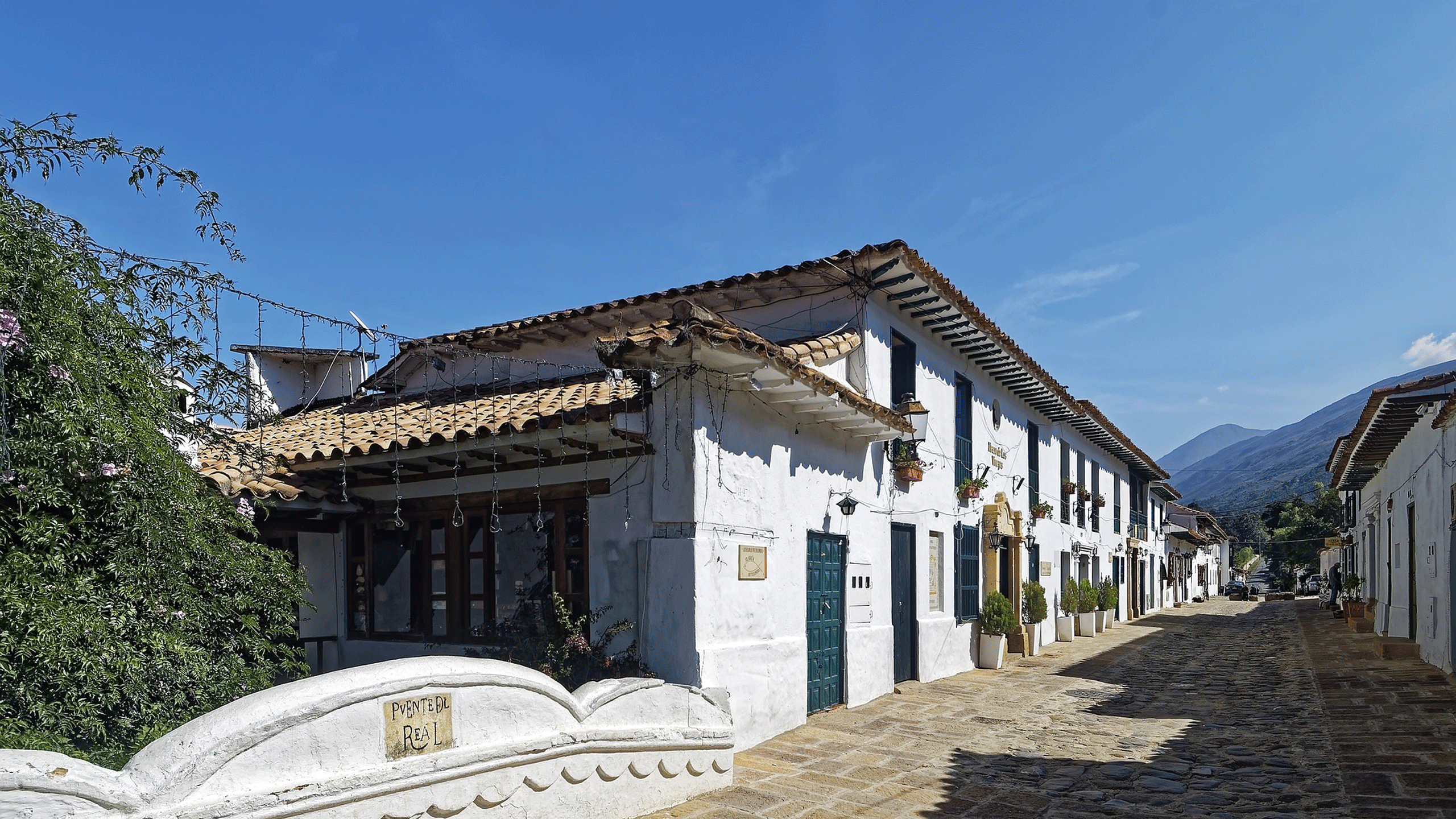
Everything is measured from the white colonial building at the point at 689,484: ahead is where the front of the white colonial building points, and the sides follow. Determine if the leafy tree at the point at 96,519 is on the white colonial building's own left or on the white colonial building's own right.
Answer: on the white colonial building's own right

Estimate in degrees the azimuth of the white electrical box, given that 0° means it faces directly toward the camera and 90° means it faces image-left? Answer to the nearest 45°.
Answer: approximately 315°

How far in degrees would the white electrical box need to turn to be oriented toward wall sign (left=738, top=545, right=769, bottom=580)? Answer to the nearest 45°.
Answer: approximately 45° to its right

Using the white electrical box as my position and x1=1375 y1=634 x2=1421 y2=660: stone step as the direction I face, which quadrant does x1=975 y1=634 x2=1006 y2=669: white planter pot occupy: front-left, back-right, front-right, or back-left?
front-left

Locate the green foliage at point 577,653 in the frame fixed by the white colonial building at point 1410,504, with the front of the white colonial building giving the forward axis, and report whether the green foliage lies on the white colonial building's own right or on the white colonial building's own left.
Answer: on the white colonial building's own left

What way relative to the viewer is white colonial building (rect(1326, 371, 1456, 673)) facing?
to the viewer's left

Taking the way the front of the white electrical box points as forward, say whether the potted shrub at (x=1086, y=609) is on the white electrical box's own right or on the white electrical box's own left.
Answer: on the white electrical box's own left

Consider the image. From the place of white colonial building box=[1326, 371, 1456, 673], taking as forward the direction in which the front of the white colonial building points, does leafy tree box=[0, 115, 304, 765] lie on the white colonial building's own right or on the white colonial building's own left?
on the white colonial building's own left

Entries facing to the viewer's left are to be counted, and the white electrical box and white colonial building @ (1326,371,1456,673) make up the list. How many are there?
1
